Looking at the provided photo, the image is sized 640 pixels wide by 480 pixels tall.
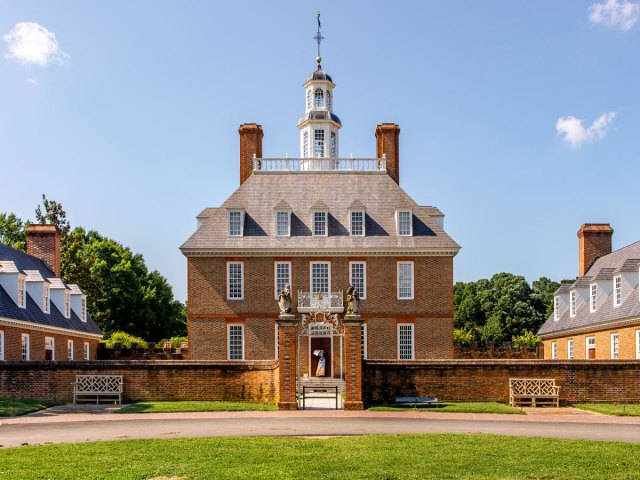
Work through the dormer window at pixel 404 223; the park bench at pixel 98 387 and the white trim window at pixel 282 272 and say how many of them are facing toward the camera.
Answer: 3

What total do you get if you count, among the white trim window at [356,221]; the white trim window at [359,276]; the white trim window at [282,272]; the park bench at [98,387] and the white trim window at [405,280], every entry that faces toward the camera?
5

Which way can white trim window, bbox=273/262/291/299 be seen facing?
toward the camera

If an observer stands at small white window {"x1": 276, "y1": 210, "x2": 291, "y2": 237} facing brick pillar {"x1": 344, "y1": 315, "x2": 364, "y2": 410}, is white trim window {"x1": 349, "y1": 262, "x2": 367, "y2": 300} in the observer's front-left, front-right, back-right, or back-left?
front-left

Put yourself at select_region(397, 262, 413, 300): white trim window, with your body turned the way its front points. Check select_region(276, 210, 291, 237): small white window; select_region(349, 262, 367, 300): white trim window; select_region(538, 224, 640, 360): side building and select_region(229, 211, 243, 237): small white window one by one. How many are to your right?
3

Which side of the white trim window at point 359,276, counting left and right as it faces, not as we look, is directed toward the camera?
front

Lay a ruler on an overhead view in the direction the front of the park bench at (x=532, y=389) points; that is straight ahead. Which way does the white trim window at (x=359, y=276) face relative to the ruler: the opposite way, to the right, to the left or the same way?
the same way

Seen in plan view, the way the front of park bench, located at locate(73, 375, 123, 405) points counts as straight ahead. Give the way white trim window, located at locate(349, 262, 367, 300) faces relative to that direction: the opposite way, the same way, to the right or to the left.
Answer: the same way

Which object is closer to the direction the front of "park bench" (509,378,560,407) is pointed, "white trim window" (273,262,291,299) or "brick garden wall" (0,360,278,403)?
the brick garden wall

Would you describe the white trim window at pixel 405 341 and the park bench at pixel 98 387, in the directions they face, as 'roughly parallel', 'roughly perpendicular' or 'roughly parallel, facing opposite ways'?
roughly parallel

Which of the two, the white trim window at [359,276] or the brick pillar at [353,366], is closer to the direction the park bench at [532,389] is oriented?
the brick pillar

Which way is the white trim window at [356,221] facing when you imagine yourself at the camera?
facing the viewer

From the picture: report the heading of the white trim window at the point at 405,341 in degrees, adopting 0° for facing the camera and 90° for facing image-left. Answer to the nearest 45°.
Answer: approximately 0°

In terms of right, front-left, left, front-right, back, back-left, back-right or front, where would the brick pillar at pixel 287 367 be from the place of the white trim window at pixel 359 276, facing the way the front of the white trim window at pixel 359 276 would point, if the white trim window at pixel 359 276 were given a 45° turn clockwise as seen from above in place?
front-left
